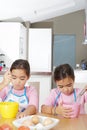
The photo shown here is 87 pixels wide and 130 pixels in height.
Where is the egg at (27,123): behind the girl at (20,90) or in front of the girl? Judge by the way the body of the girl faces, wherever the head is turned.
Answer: in front

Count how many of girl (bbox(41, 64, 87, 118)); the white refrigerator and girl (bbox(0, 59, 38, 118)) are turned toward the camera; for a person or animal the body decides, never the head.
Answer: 3

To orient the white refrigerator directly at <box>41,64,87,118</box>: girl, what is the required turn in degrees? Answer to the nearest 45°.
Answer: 0° — it already faces them

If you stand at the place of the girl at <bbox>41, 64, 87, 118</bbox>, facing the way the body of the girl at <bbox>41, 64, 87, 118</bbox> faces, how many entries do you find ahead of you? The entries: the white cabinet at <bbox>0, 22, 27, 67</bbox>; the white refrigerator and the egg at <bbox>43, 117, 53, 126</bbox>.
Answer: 1

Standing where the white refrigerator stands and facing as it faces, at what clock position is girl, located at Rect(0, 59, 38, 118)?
The girl is roughly at 12 o'clock from the white refrigerator.

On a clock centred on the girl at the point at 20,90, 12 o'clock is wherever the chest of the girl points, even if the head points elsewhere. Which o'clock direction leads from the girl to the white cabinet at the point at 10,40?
The white cabinet is roughly at 6 o'clock from the girl.

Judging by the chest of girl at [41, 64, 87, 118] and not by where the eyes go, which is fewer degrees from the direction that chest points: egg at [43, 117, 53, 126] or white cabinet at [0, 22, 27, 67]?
the egg

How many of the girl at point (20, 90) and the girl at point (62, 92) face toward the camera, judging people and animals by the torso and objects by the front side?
2
